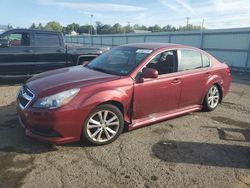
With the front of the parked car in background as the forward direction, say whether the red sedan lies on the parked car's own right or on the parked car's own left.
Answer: on the parked car's own left

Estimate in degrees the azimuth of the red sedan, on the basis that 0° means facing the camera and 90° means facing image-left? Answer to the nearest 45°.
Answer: approximately 45°

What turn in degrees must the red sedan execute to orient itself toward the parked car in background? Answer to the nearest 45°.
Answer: approximately 90° to its right

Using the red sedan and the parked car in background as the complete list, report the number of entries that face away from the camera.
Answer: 0

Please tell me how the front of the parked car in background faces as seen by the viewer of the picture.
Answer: facing to the left of the viewer
